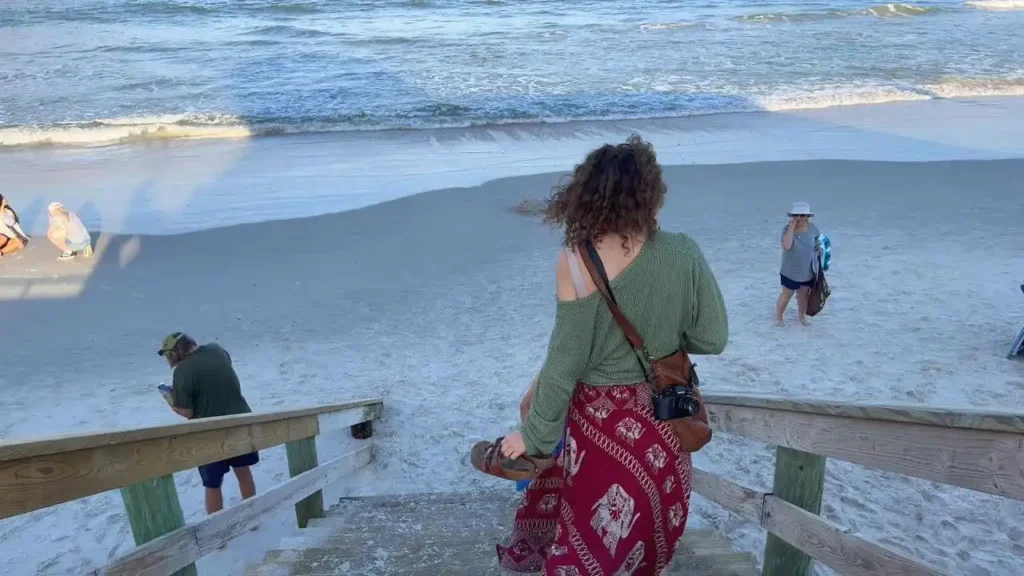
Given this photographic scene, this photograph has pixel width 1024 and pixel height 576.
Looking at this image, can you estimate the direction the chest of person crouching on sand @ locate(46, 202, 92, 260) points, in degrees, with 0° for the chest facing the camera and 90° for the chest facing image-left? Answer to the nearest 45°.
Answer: approximately 90°

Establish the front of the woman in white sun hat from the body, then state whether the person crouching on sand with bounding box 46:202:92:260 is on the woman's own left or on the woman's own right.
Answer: on the woman's own right

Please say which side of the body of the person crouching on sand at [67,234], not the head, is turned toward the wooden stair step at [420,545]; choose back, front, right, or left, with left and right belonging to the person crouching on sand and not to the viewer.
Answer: left

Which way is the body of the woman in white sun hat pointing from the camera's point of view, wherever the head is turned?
toward the camera

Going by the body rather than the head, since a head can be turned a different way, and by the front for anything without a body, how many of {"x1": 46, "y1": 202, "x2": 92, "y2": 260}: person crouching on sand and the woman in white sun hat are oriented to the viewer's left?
1

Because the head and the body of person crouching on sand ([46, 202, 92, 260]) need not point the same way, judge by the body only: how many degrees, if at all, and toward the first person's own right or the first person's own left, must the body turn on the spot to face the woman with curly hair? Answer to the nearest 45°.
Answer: approximately 90° to the first person's own left

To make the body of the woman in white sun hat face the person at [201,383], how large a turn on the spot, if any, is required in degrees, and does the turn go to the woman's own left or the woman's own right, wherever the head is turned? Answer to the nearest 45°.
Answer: approximately 45° to the woman's own right

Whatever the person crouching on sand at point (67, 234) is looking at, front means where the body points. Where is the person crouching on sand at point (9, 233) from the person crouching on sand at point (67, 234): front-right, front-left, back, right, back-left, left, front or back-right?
front-right

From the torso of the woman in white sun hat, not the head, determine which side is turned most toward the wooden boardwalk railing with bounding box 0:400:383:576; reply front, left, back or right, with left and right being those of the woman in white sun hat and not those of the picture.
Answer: front

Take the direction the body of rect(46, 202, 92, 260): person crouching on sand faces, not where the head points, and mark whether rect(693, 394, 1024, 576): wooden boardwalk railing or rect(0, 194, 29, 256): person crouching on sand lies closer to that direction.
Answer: the person crouching on sand

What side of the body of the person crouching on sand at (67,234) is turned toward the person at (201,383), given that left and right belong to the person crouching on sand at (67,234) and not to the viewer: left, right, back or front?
left

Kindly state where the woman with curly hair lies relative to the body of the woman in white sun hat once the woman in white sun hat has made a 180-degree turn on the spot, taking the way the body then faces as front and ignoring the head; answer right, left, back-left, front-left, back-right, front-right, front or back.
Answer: back

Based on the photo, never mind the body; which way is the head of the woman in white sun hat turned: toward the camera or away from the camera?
toward the camera

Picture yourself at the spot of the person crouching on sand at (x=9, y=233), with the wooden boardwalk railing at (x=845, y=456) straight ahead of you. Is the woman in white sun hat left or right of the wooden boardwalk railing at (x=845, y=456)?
left

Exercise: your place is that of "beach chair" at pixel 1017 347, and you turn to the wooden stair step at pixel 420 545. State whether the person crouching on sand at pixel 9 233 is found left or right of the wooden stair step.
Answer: right

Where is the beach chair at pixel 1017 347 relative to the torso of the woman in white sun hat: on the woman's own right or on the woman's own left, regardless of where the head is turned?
on the woman's own left

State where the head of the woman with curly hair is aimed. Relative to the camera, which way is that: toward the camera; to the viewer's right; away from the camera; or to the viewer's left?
away from the camera
